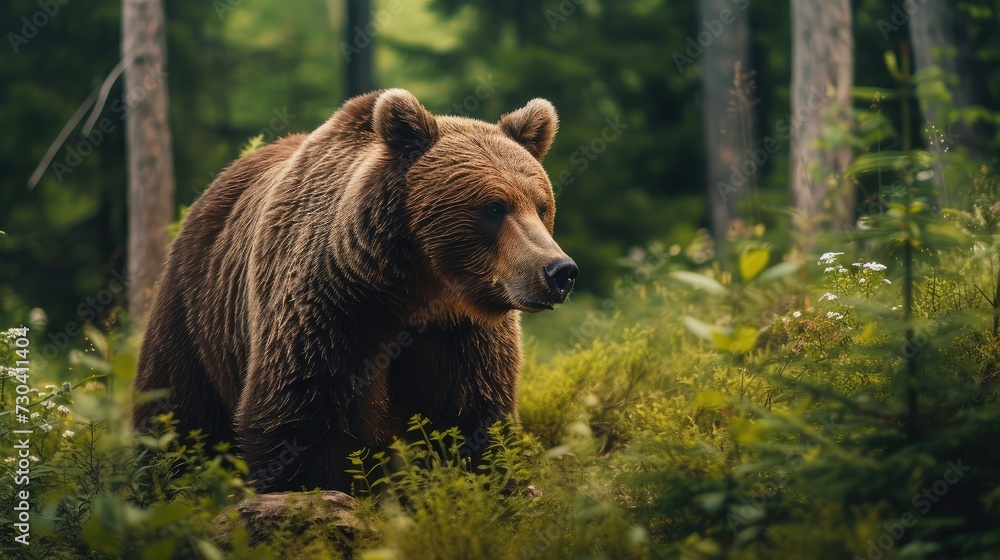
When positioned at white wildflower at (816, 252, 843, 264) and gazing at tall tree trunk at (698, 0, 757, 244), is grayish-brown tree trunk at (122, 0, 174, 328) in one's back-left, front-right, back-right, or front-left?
front-left

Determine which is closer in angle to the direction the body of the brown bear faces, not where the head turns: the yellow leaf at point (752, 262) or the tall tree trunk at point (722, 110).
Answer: the yellow leaf

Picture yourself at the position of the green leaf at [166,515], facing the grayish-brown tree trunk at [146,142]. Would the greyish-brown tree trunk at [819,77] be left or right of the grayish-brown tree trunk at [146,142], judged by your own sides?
right

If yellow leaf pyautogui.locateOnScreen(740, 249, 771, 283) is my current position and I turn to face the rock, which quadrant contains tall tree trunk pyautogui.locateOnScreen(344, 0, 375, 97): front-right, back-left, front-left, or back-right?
back-right

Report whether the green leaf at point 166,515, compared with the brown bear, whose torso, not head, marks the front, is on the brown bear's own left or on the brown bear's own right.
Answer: on the brown bear's own right

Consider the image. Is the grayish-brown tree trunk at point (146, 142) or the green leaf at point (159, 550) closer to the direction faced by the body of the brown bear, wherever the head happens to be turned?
the green leaf

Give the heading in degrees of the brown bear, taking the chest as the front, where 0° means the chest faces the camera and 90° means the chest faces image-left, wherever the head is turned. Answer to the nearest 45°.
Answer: approximately 315°

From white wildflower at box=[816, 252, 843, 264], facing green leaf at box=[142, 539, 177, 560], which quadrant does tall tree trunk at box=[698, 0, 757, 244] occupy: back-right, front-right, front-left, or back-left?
back-right

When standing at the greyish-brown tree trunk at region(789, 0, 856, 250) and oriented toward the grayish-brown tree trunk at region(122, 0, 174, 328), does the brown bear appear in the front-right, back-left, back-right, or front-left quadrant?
front-left

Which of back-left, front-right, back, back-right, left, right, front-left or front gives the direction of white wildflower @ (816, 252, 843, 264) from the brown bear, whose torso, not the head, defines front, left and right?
front-left

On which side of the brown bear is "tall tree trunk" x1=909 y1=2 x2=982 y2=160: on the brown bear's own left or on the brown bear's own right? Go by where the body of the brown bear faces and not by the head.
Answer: on the brown bear's own left

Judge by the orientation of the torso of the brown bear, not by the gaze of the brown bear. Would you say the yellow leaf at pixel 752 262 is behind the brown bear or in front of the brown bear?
in front

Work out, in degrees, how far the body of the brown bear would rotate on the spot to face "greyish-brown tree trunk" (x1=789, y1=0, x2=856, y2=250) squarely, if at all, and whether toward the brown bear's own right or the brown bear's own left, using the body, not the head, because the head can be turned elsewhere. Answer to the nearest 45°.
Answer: approximately 90° to the brown bear's own left

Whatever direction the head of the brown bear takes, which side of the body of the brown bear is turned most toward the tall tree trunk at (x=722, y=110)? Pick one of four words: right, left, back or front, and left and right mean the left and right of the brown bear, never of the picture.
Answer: left

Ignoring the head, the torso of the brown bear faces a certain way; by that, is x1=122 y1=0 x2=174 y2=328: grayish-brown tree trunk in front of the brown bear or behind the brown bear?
behind

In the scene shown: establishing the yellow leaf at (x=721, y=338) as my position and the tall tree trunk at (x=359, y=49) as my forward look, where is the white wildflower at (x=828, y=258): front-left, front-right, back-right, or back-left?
front-right

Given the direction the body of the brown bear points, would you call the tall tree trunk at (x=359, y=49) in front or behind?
behind

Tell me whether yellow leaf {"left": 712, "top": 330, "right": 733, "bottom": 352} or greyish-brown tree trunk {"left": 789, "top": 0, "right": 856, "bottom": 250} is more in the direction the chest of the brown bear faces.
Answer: the yellow leaf
